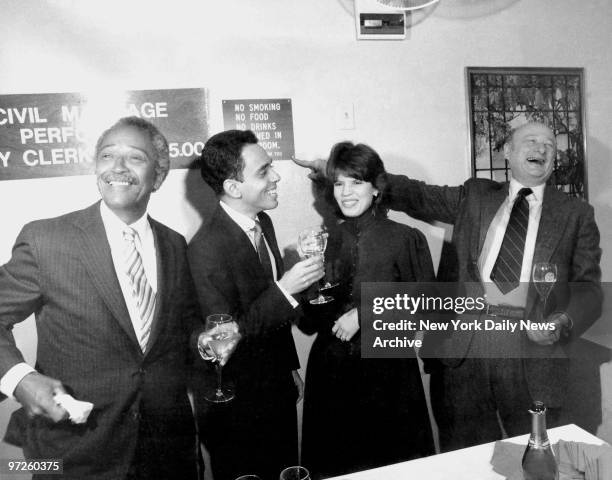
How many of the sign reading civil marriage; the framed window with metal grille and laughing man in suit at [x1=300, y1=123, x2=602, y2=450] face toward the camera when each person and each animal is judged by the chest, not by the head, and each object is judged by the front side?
3

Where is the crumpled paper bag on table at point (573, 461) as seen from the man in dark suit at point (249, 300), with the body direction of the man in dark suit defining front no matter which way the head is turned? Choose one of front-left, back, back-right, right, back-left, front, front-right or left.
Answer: front

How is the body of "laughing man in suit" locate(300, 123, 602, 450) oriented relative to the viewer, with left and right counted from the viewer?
facing the viewer

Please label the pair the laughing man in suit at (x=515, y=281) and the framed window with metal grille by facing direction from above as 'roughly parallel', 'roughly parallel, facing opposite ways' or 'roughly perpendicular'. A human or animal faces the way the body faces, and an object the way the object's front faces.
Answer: roughly parallel

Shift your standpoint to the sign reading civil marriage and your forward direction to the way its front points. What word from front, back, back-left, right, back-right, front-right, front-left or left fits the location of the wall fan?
left

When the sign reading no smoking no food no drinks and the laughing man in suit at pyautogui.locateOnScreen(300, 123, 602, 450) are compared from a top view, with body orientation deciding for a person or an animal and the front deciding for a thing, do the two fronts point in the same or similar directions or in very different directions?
same or similar directions

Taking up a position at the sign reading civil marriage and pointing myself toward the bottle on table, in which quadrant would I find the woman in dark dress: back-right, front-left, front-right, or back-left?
front-left

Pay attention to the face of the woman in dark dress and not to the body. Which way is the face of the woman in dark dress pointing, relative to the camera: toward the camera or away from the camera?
toward the camera

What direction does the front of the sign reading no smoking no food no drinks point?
toward the camera

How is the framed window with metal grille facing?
toward the camera
